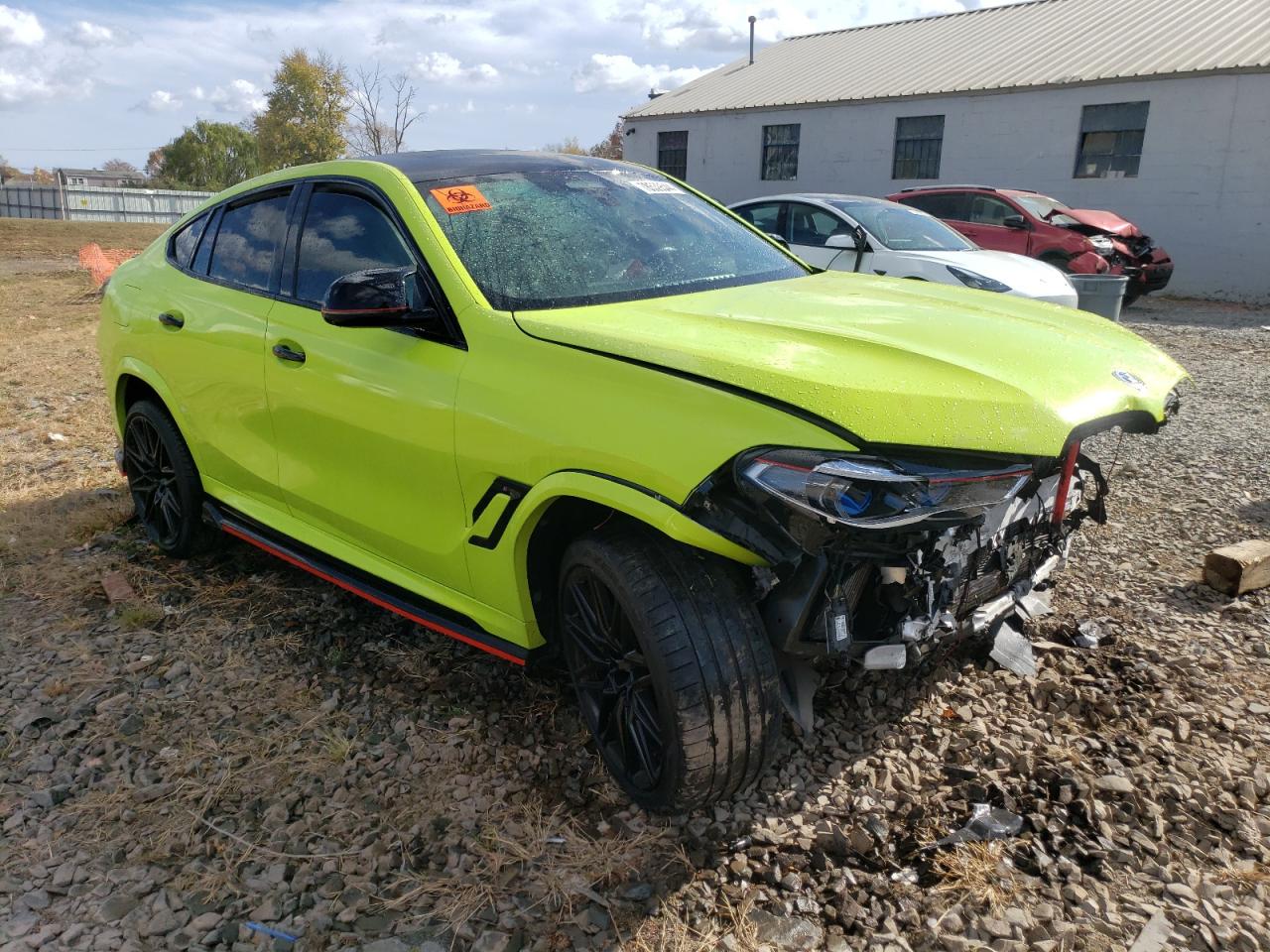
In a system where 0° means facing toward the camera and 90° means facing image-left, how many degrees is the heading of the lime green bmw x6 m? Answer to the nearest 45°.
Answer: approximately 315°

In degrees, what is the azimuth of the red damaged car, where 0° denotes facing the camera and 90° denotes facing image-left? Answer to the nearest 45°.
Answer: approximately 315°

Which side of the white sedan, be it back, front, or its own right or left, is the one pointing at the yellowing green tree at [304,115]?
back

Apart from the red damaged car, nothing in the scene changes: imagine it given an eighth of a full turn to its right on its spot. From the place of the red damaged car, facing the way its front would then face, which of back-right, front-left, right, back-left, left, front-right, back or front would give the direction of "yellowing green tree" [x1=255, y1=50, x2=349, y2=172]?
back-right

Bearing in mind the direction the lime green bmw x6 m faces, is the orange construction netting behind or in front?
behind

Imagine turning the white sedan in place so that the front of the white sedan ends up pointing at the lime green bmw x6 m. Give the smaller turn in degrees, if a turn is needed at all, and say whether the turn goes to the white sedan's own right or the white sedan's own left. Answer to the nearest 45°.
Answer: approximately 45° to the white sedan's own right

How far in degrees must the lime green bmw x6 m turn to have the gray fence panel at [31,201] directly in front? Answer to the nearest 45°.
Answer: approximately 180°

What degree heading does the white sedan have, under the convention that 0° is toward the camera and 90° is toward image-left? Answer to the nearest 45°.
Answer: approximately 315°

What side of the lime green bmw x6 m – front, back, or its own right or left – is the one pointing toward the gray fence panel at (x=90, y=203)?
back

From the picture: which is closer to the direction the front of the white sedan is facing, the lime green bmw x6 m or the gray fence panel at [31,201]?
the lime green bmw x6 m

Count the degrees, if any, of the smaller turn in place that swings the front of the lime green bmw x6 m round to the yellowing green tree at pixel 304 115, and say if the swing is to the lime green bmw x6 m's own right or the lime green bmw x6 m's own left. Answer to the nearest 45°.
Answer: approximately 135° to the lime green bmw x6 m's own left
